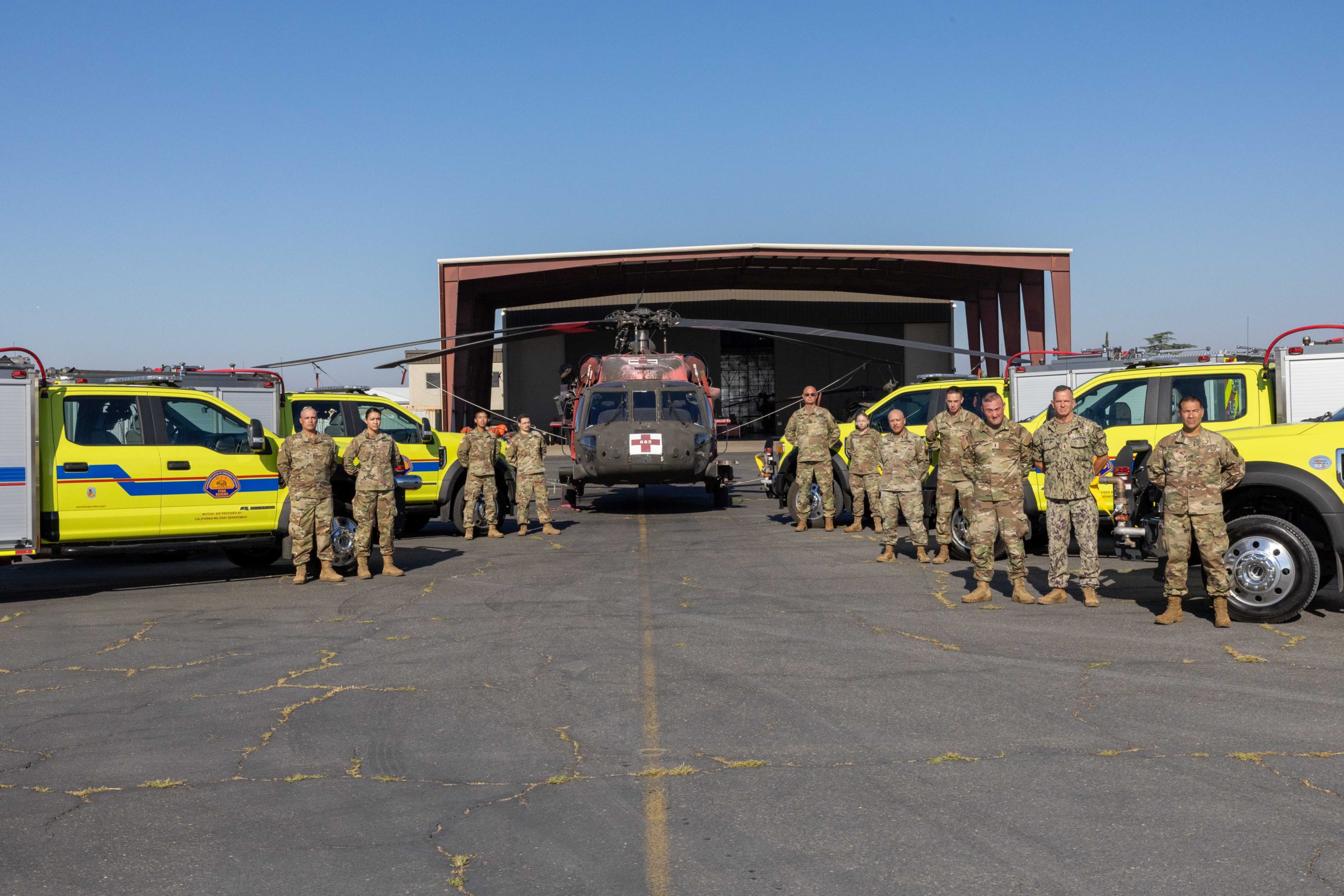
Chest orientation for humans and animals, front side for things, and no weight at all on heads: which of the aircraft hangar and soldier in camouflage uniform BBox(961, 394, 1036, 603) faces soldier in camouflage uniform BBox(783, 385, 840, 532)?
the aircraft hangar

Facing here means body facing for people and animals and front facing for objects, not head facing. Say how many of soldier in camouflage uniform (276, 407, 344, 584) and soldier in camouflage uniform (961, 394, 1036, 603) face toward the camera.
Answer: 2

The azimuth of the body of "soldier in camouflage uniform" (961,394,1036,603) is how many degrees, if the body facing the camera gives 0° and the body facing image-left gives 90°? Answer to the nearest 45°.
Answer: approximately 0°

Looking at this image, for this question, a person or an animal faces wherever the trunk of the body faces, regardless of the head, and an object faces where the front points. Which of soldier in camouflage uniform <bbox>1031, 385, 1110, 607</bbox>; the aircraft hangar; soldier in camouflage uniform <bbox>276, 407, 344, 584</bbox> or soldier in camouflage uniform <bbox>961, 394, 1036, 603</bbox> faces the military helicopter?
the aircraft hangar

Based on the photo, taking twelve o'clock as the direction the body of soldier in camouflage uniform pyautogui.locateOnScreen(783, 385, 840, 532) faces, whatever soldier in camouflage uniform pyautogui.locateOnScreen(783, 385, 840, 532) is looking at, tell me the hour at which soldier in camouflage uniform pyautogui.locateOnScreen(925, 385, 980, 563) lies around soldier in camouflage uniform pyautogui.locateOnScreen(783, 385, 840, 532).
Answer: soldier in camouflage uniform pyautogui.locateOnScreen(925, 385, 980, 563) is roughly at 11 o'clock from soldier in camouflage uniform pyautogui.locateOnScreen(783, 385, 840, 532).

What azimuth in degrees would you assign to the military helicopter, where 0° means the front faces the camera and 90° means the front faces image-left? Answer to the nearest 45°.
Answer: approximately 0°
